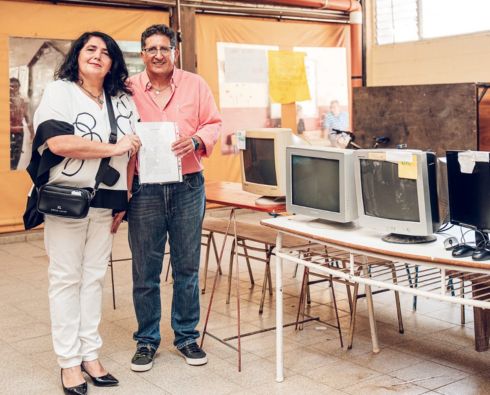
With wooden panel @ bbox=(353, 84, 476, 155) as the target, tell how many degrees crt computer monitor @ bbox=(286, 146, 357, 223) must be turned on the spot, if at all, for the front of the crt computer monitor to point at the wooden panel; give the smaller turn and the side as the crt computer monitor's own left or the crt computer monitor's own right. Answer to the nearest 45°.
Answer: approximately 135° to the crt computer monitor's own right

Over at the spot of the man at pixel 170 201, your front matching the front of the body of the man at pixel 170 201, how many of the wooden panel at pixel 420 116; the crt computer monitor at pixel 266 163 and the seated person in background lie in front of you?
0

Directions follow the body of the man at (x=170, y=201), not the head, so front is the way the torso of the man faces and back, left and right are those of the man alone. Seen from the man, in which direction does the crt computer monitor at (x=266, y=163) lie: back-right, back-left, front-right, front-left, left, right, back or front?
back-left

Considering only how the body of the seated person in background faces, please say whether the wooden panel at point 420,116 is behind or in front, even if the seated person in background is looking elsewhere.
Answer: in front

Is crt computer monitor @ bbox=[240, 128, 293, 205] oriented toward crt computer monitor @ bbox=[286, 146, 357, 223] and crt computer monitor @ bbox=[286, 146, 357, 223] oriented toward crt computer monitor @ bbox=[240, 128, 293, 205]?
no

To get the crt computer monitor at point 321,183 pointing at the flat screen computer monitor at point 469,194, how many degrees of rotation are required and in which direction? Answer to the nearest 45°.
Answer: approximately 90° to its left

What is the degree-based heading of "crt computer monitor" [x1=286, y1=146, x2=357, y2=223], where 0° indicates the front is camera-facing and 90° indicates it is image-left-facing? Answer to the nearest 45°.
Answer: approximately 45°

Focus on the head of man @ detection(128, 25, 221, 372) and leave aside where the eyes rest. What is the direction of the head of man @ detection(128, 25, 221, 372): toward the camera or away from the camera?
toward the camera

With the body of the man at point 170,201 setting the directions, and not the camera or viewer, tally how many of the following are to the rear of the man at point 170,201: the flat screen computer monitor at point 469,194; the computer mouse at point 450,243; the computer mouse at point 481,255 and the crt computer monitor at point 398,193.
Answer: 0

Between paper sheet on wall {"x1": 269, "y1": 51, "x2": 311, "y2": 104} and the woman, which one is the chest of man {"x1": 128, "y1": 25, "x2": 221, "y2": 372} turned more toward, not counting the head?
the woman

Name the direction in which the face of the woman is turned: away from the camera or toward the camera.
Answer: toward the camera

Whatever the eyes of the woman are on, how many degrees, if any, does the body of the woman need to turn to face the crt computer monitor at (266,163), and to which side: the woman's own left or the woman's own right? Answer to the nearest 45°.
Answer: approximately 90° to the woman's own left

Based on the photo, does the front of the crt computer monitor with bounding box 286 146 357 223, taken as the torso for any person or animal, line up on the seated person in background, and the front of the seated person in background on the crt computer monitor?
no

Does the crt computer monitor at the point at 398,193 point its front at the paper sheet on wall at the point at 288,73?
no

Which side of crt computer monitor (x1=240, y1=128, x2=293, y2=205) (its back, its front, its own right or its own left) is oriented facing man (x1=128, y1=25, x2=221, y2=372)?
front

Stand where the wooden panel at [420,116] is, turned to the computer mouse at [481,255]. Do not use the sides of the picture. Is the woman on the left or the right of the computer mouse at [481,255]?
right

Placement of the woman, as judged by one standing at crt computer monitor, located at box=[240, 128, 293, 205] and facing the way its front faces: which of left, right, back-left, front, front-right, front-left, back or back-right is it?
front

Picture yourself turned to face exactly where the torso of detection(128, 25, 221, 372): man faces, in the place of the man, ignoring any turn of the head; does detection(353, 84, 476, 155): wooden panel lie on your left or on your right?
on your left

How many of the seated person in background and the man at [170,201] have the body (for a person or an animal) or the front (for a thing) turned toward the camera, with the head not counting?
2

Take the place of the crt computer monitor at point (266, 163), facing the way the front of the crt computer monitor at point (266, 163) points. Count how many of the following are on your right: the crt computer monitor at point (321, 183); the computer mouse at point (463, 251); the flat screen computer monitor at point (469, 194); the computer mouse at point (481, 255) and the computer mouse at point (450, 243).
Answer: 0

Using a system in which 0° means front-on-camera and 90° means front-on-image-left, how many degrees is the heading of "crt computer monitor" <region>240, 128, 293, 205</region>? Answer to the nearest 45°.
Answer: approximately 45°

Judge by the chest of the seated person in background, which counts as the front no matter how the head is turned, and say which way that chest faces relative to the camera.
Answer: toward the camera
